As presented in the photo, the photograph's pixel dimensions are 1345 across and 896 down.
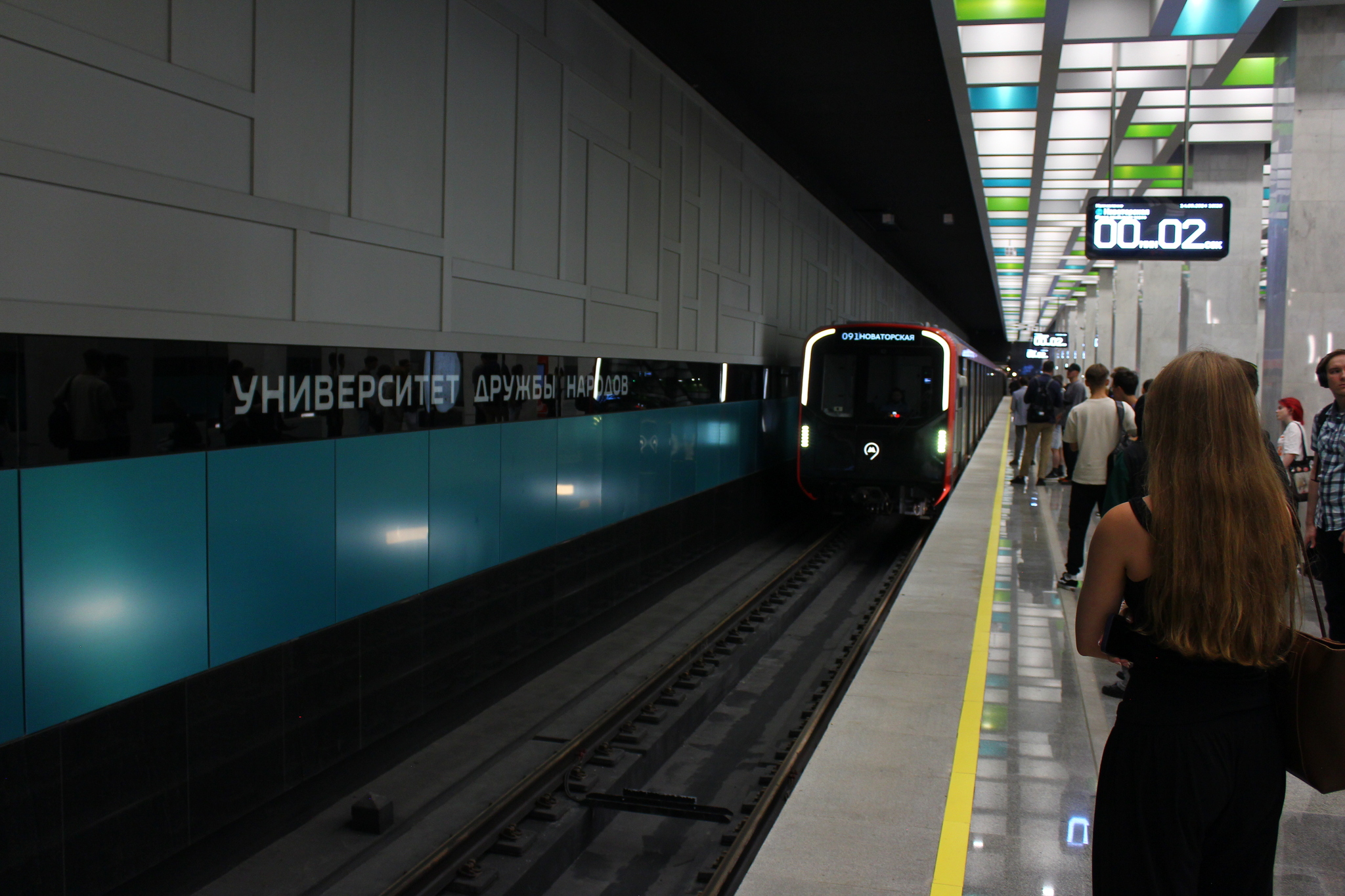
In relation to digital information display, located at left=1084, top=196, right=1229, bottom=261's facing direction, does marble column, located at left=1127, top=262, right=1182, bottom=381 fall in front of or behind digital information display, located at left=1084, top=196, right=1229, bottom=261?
behind

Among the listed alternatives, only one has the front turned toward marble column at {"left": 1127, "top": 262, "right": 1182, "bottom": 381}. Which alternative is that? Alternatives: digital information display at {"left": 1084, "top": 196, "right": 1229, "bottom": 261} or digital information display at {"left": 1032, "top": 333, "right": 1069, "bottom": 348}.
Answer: digital information display at {"left": 1032, "top": 333, "right": 1069, "bottom": 348}

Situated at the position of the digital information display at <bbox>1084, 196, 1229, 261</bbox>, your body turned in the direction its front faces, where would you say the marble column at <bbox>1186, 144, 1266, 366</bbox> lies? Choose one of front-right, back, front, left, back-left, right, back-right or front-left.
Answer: back

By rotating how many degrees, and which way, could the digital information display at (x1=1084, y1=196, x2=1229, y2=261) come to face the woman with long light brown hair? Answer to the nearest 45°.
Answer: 0° — it already faces them

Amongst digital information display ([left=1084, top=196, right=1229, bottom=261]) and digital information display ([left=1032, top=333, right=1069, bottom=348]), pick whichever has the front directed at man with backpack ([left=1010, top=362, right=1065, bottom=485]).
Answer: digital information display ([left=1032, top=333, right=1069, bottom=348])

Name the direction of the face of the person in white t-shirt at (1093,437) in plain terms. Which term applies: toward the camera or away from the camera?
away from the camera

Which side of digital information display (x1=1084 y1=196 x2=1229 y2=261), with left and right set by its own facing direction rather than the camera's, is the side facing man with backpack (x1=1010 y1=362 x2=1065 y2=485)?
back

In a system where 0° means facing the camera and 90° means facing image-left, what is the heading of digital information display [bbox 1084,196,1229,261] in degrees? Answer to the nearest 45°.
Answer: approximately 0°

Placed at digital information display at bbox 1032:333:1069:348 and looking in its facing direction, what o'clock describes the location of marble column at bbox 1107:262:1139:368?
The marble column is roughly at 12 o'clock from the digital information display.

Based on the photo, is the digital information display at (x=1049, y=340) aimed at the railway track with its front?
yes

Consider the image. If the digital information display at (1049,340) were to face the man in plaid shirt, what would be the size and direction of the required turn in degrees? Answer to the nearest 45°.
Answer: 0° — it already faces them

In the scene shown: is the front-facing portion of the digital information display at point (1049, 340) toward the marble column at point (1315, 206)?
yes

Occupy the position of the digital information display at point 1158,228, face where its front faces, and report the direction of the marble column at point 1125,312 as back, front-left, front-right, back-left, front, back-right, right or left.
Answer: back

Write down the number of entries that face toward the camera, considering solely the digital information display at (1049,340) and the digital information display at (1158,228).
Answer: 2

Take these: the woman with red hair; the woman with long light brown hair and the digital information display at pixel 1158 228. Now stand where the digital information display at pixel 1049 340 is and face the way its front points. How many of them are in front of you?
3
